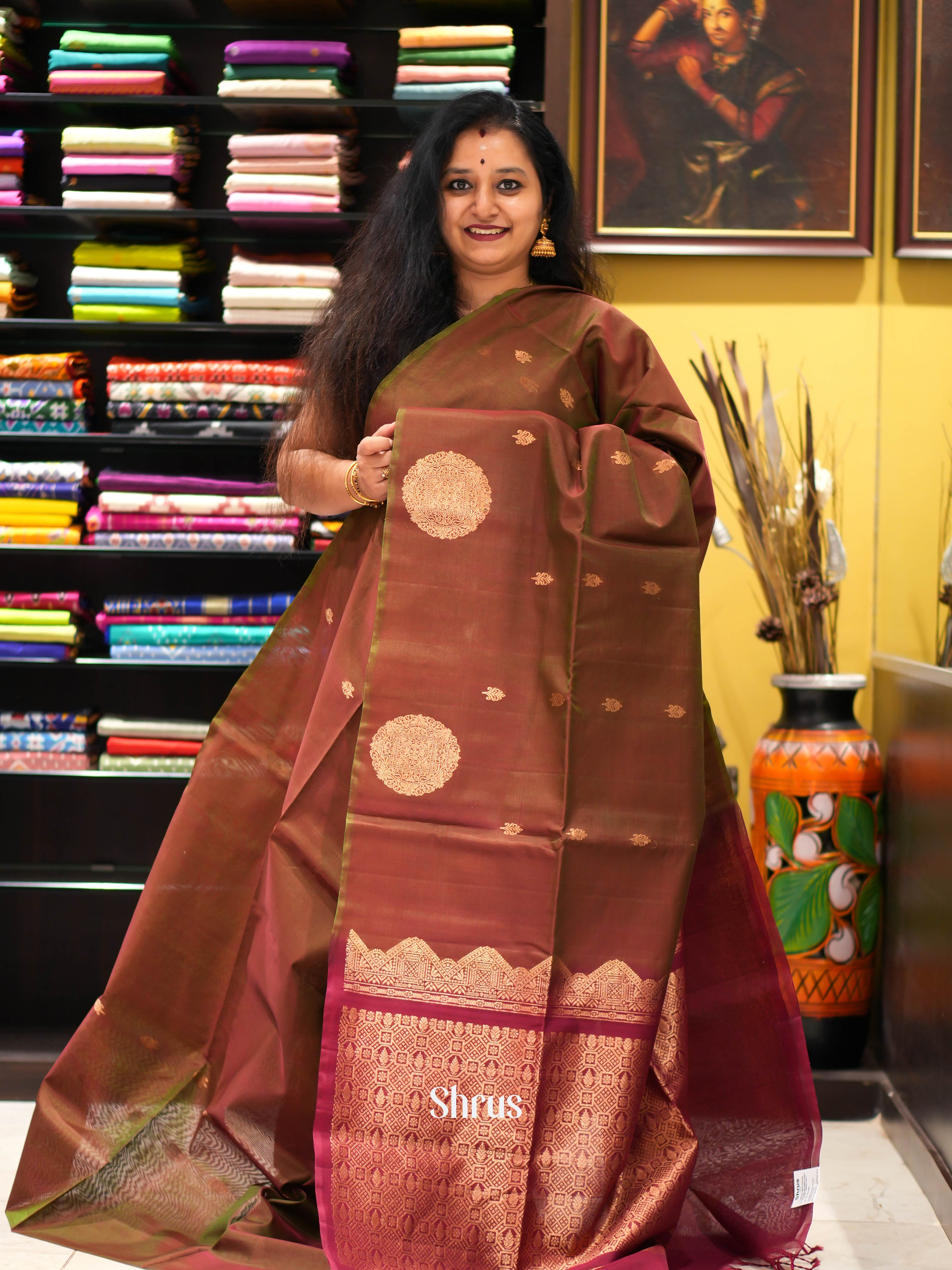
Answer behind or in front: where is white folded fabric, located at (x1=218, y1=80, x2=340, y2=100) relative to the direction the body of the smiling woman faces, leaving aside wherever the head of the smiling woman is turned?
behind

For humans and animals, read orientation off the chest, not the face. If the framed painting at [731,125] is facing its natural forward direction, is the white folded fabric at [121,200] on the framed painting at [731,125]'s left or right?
on its right

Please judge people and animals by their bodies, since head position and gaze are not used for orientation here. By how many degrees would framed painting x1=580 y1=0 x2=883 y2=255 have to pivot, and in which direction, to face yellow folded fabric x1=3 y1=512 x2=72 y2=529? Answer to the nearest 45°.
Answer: approximately 45° to its right
